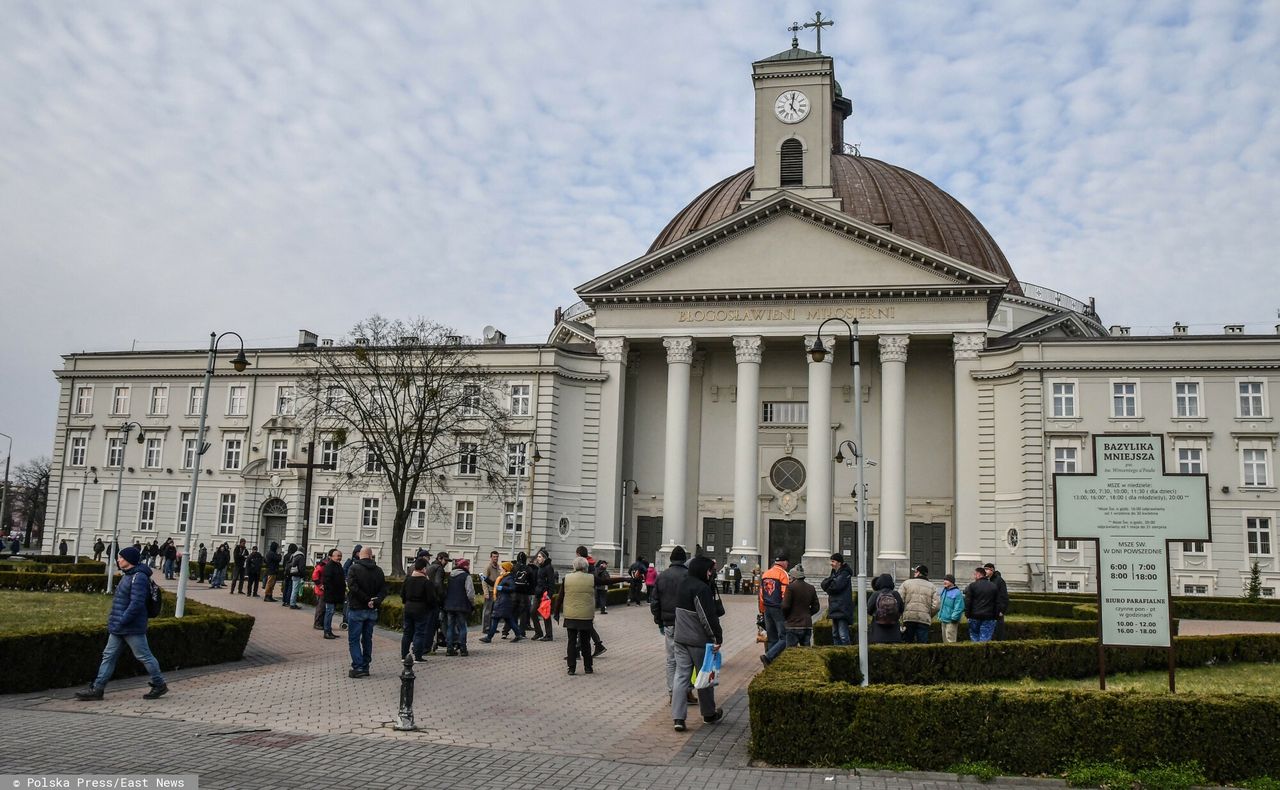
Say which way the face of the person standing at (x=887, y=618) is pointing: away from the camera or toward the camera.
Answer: away from the camera

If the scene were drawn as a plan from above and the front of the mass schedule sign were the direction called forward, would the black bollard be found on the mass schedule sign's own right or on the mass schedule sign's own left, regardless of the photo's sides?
on the mass schedule sign's own right

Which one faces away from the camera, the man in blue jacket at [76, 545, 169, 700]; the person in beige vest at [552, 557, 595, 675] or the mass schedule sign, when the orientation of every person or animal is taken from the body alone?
the person in beige vest

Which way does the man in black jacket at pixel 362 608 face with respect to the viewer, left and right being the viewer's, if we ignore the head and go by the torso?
facing away from the viewer

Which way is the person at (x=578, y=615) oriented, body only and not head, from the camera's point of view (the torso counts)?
away from the camera
